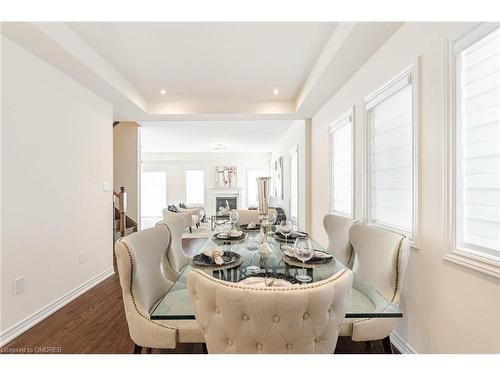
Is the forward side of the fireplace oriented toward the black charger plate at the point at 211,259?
yes

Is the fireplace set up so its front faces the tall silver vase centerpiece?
yes

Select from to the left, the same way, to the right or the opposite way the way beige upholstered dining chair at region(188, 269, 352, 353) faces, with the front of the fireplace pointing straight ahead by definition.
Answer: the opposite way

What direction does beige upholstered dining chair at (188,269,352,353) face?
away from the camera

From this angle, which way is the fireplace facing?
toward the camera

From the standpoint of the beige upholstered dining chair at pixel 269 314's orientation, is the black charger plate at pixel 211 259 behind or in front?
in front

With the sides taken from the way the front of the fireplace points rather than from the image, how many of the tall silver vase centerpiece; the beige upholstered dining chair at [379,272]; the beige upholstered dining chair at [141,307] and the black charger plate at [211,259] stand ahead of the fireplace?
4

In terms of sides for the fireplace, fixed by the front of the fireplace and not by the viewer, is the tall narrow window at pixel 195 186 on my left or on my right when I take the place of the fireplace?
on my right

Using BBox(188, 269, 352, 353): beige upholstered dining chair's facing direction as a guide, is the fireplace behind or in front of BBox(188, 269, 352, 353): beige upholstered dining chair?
in front

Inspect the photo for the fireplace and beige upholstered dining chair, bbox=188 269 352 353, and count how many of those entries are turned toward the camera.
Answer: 1

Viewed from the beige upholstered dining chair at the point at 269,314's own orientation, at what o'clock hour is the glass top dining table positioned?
The glass top dining table is roughly at 12 o'clock from the beige upholstered dining chair.

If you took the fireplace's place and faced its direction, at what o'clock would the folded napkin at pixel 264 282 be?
The folded napkin is roughly at 12 o'clock from the fireplace.

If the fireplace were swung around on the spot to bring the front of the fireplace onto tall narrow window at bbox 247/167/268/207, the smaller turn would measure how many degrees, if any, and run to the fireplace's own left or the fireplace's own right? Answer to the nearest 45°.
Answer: approximately 90° to the fireplace's own left

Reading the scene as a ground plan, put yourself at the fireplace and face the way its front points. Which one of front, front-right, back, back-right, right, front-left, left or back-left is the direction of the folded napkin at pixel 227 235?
front

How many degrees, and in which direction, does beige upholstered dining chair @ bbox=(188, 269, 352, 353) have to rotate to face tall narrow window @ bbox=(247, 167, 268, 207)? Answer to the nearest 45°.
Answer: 0° — it already faces it

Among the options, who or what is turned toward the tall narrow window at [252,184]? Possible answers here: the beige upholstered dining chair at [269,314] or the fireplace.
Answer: the beige upholstered dining chair
